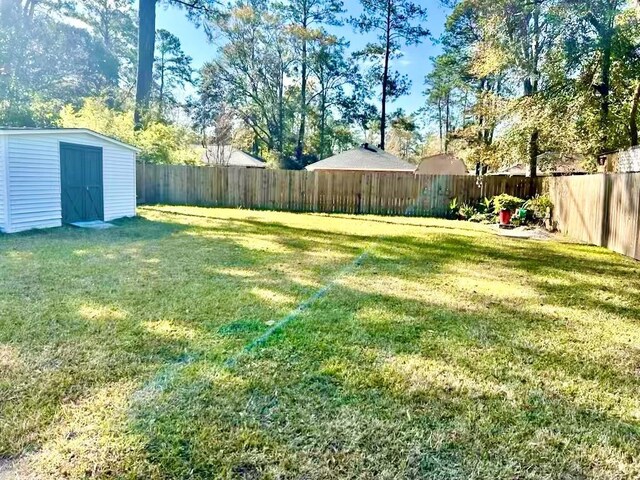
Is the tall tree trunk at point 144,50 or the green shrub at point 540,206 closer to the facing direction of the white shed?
the green shrub

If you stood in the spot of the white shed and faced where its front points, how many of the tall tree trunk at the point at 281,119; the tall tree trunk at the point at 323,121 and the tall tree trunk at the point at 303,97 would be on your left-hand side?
3

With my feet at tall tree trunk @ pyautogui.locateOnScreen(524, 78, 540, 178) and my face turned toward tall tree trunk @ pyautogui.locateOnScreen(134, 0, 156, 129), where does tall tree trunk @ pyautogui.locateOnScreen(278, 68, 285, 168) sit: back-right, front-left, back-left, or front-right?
front-right

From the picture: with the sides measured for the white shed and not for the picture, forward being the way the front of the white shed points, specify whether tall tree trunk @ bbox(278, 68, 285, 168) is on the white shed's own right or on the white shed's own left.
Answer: on the white shed's own left

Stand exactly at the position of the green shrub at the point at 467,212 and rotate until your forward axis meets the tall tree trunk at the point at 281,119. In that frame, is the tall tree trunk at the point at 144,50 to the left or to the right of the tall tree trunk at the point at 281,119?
left

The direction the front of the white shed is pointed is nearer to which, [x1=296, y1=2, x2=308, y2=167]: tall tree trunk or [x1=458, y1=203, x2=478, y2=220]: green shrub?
the green shrub

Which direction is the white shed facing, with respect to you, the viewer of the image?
facing the viewer and to the right of the viewer

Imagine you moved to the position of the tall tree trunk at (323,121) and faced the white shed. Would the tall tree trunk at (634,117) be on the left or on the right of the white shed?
left

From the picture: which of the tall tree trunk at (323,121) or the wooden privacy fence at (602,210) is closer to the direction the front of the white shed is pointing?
the wooden privacy fence
